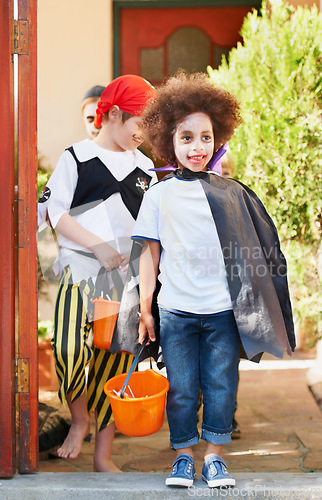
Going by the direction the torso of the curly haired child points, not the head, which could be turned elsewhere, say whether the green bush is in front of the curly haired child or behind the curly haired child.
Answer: behind

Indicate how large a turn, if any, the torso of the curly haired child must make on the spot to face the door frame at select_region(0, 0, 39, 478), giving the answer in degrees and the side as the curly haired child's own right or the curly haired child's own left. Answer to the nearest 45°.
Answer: approximately 90° to the curly haired child's own right

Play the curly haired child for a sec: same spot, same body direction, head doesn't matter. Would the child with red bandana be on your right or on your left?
on your right

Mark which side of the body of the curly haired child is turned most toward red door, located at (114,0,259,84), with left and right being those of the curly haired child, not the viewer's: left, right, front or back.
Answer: back

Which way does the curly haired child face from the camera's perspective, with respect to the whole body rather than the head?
toward the camera

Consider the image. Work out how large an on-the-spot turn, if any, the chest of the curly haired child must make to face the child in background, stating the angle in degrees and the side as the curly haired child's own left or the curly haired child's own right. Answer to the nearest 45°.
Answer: approximately 135° to the curly haired child's own right
